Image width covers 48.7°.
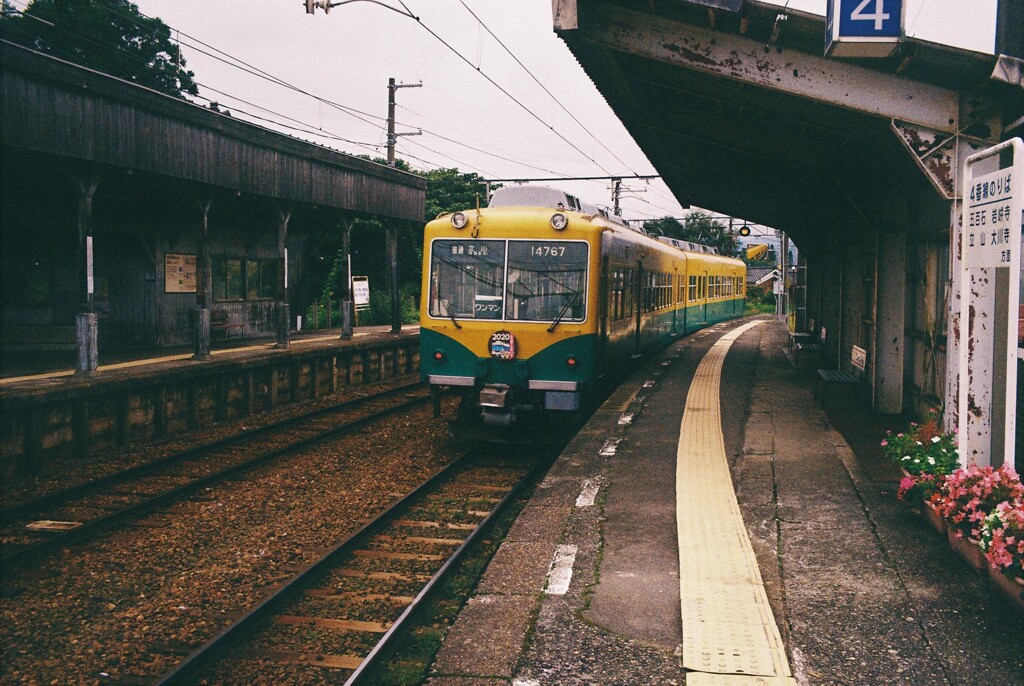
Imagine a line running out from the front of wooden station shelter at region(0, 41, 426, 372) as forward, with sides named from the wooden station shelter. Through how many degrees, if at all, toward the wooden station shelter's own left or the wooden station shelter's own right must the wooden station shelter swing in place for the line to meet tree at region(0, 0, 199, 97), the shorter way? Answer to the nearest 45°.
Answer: approximately 135° to the wooden station shelter's own left

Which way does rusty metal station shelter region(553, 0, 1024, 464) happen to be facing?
to the viewer's left

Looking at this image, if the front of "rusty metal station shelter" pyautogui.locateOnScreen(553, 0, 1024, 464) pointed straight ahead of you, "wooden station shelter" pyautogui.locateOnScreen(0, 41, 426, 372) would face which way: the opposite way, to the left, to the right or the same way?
the opposite way

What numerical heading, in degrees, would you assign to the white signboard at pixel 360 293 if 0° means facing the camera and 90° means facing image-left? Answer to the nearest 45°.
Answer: approximately 0°

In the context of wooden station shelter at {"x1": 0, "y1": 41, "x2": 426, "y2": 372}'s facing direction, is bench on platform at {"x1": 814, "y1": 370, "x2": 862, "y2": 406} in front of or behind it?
in front

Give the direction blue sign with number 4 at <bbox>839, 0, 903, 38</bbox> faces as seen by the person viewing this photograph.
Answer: facing the viewer

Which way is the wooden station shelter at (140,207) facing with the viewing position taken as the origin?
facing the viewer and to the right of the viewer

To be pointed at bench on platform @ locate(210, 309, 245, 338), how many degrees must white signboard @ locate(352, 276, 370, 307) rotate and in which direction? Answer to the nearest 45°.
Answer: approximately 45° to its right

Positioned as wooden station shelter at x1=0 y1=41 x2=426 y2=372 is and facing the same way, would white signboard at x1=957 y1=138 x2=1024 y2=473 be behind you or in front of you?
in front

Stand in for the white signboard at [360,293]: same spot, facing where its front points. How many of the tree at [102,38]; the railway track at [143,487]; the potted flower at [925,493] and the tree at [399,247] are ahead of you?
2
